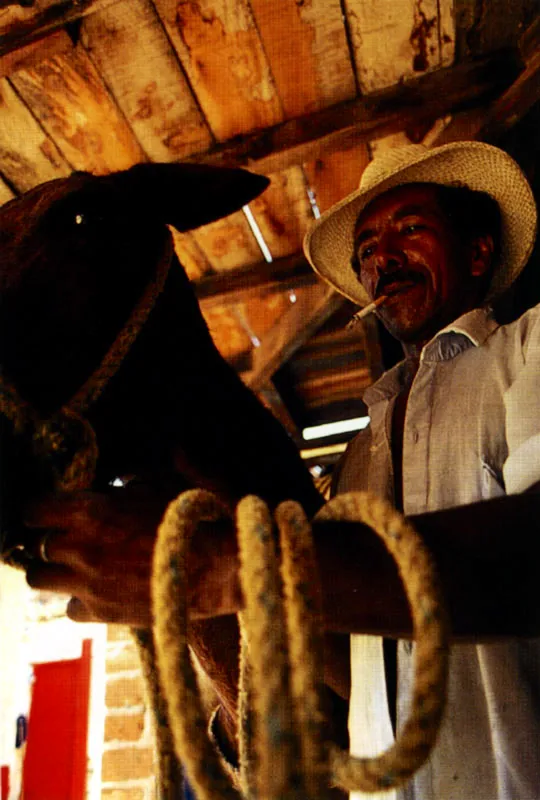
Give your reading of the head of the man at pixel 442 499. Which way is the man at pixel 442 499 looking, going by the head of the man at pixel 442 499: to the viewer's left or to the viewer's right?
to the viewer's left

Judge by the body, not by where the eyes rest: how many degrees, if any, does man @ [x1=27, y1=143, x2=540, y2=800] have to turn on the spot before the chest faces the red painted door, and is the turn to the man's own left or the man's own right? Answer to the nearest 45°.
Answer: approximately 90° to the man's own right

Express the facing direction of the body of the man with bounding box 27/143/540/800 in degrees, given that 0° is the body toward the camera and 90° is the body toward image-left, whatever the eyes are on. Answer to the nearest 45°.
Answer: approximately 45°
